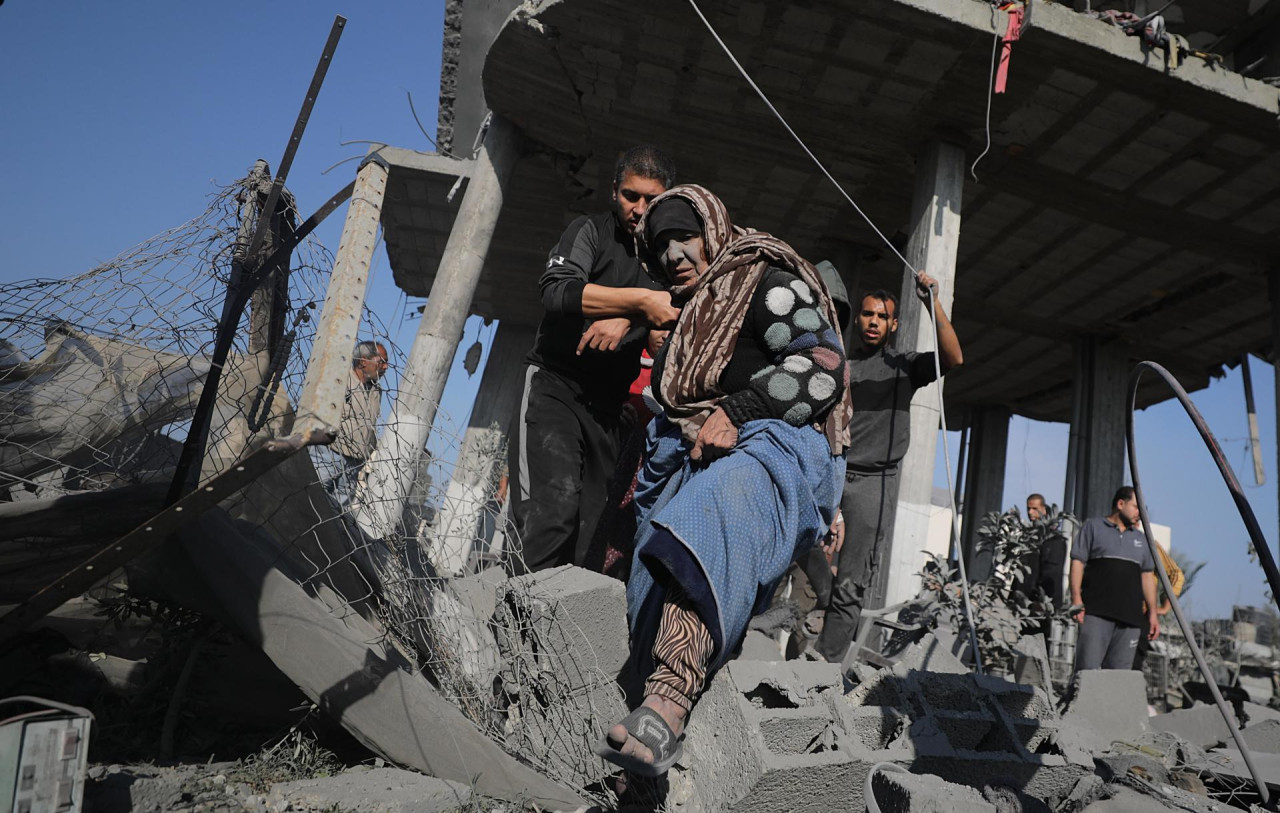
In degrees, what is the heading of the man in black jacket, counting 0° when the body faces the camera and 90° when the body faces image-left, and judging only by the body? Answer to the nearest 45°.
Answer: approximately 315°

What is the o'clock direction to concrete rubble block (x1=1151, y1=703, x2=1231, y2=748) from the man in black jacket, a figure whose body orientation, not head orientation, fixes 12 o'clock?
The concrete rubble block is roughly at 10 o'clock from the man in black jacket.

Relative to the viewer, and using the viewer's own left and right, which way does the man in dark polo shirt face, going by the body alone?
facing the viewer and to the right of the viewer

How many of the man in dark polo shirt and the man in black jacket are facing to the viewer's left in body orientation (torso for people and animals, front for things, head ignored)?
0

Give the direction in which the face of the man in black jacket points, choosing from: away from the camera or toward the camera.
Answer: toward the camera

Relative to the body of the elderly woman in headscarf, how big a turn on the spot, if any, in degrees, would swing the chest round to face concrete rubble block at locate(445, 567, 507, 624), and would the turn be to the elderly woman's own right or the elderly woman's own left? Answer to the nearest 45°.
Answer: approximately 90° to the elderly woman's own right

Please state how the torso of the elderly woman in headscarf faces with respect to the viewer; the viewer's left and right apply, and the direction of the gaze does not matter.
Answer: facing the viewer and to the left of the viewer

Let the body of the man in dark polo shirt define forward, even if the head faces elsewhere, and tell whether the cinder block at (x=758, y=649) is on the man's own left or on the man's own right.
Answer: on the man's own right

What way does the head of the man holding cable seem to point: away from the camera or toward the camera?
toward the camera

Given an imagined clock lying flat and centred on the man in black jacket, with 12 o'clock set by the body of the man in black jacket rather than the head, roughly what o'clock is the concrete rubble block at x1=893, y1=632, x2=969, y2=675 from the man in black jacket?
The concrete rubble block is roughly at 10 o'clock from the man in black jacket.
